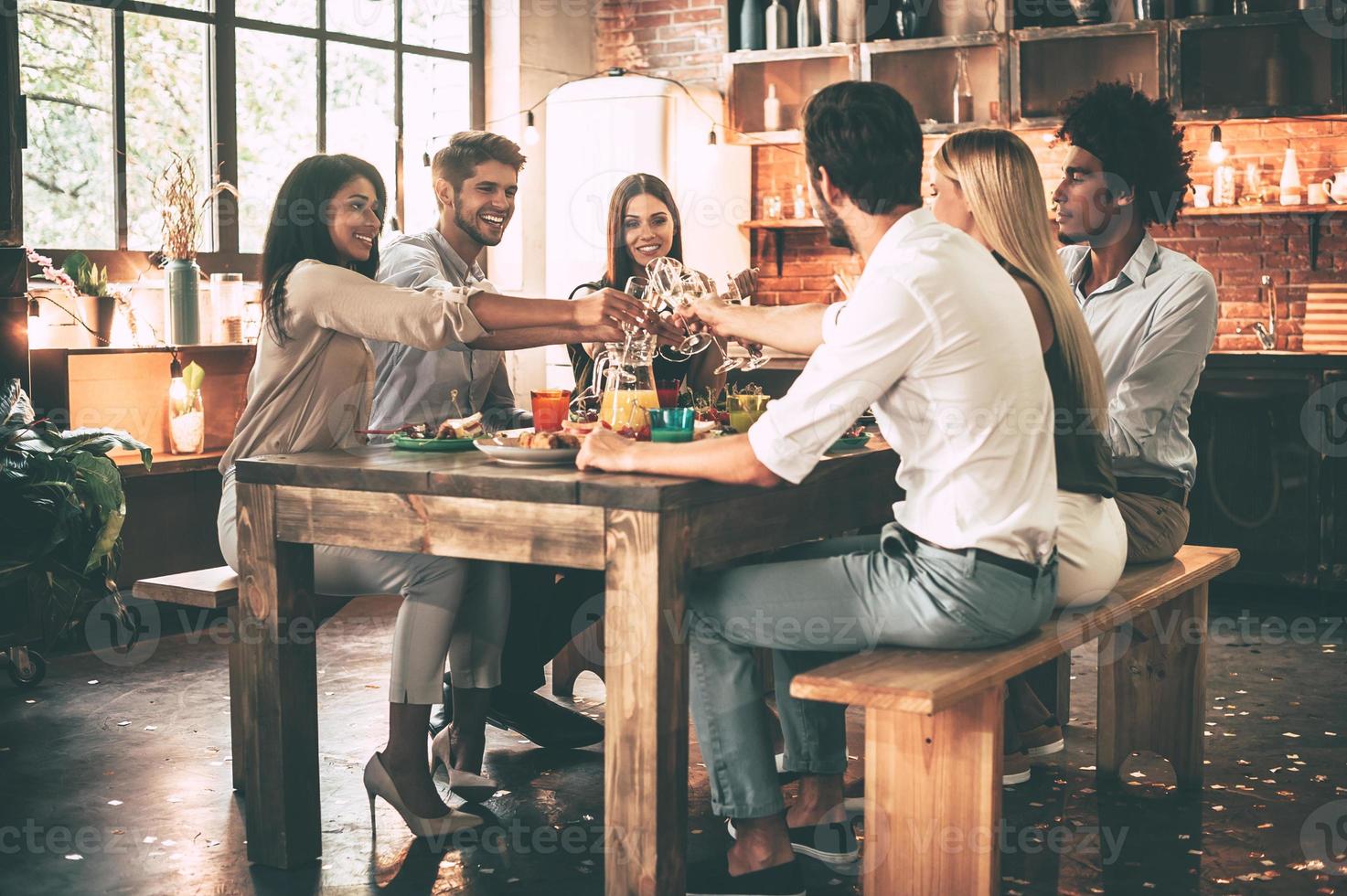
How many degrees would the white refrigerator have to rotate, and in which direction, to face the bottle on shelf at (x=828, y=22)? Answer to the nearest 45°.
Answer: approximately 90° to its left

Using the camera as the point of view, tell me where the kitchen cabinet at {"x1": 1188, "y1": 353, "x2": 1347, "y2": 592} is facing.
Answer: facing the viewer

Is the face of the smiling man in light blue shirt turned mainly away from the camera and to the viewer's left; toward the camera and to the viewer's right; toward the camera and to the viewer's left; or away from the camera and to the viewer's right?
toward the camera and to the viewer's right

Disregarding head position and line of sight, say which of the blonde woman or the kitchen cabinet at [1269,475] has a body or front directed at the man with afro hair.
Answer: the kitchen cabinet

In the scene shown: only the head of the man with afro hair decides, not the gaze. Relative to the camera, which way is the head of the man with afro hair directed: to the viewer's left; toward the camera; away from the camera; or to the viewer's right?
to the viewer's left

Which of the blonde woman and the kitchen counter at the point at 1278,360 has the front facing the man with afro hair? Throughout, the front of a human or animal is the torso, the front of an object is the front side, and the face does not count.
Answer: the kitchen counter

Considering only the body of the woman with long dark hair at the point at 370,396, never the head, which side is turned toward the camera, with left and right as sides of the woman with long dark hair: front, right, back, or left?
right

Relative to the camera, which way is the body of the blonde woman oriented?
to the viewer's left

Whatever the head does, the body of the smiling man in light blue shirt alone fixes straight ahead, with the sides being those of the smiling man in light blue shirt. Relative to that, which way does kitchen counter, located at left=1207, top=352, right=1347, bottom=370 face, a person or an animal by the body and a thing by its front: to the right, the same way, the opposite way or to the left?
to the right

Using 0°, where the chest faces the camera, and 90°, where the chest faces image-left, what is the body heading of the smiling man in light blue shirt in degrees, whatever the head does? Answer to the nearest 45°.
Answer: approximately 315°

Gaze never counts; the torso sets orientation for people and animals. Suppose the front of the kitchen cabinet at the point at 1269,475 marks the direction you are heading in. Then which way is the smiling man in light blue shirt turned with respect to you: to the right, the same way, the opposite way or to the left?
to the left

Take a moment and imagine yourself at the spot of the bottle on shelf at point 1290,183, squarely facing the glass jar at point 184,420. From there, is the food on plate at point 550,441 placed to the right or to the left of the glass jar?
left

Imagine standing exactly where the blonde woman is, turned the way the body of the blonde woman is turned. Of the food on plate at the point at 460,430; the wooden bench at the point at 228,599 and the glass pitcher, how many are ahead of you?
3

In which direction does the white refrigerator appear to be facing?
toward the camera

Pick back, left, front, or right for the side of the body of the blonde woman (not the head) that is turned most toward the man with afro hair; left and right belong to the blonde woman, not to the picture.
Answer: right

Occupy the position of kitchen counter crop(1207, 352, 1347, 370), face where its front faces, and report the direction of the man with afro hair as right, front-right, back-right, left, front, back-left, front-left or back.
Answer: front
